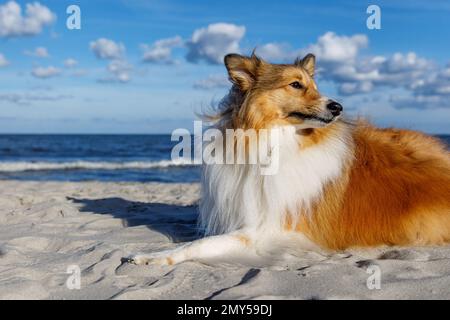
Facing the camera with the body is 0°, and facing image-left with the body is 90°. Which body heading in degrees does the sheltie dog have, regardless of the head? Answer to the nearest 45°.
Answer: approximately 90°
